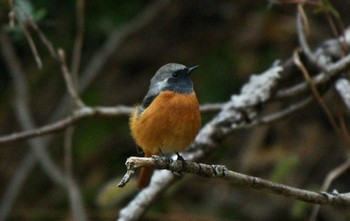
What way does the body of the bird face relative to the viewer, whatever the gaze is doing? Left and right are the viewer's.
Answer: facing the viewer and to the right of the viewer
